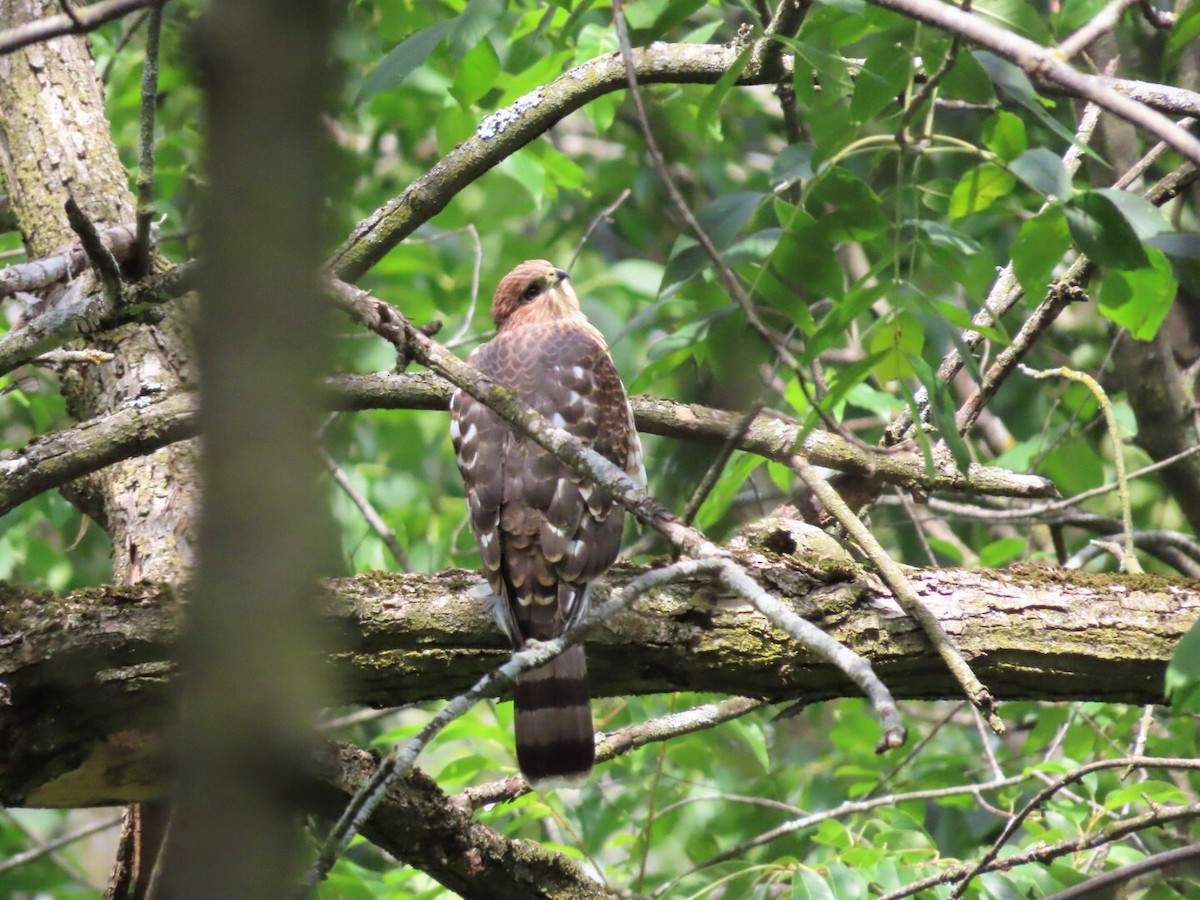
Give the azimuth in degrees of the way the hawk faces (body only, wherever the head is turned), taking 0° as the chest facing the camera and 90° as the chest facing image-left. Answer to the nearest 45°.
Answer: approximately 180°

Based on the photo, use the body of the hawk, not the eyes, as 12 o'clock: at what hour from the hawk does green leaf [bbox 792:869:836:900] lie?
The green leaf is roughly at 5 o'clock from the hawk.
